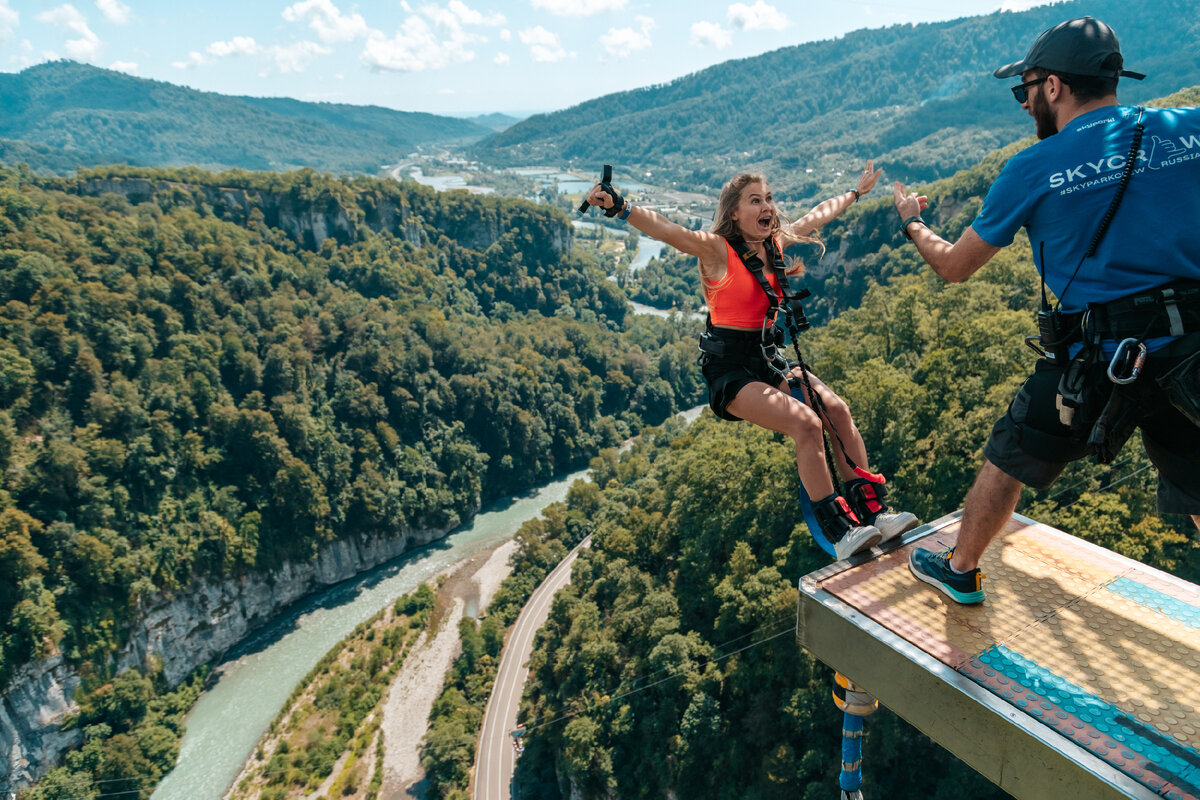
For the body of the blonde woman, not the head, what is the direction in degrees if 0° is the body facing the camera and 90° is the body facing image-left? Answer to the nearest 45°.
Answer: approximately 315°

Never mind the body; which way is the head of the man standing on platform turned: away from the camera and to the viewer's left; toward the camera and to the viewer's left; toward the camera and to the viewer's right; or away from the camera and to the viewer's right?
away from the camera and to the viewer's left

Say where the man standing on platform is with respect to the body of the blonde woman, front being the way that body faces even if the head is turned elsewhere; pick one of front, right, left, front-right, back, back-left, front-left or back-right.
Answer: front

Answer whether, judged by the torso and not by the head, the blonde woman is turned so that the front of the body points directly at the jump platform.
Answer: yes

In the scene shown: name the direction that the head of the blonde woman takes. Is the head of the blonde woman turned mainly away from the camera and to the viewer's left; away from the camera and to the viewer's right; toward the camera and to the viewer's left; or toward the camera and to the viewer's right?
toward the camera and to the viewer's right

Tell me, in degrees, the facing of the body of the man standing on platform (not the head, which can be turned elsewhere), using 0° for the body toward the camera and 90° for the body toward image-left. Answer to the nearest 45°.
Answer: approximately 135°

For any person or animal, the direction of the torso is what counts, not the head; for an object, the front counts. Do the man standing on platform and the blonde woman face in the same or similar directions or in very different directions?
very different directions
